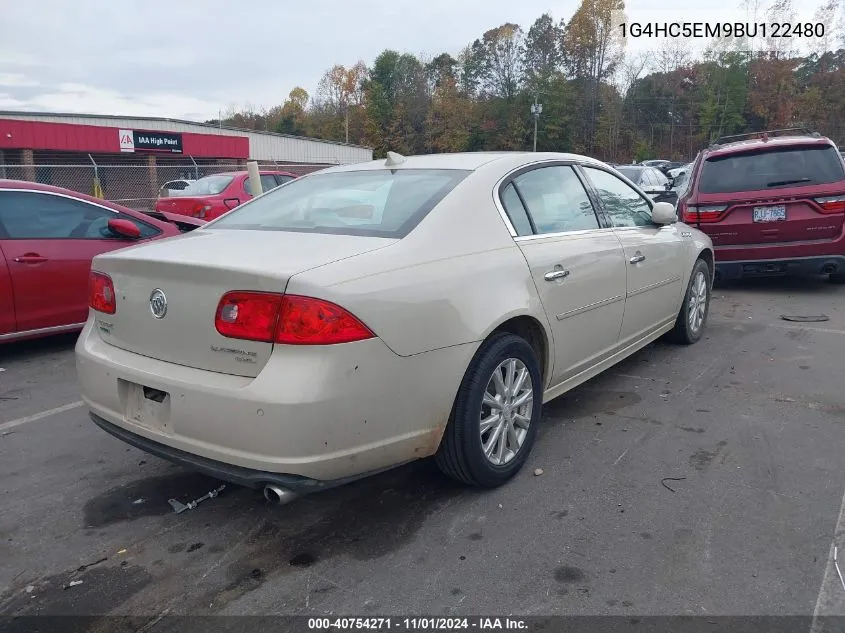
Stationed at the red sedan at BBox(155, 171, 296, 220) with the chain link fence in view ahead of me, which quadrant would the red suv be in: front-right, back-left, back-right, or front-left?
back-right

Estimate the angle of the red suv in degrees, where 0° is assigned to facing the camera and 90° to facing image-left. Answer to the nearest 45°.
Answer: approximately 180°

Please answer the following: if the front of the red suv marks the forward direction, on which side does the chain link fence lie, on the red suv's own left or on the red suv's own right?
on the red suv's own left

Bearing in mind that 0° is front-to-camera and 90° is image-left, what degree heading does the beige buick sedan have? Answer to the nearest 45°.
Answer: approximately 225°

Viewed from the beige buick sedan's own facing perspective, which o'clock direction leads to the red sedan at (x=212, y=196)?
The red sedan is roughly at 10 o'clock from the beige buick sedan.

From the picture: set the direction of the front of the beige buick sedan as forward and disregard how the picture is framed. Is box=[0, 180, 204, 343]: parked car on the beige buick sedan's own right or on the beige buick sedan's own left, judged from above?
on the beige buick sedan's own left

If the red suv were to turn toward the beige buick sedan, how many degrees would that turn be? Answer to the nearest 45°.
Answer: approximately 180°

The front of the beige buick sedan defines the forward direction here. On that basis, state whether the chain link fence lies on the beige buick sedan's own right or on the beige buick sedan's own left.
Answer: on the beige buick sedan's own left

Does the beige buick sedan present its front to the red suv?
yes
